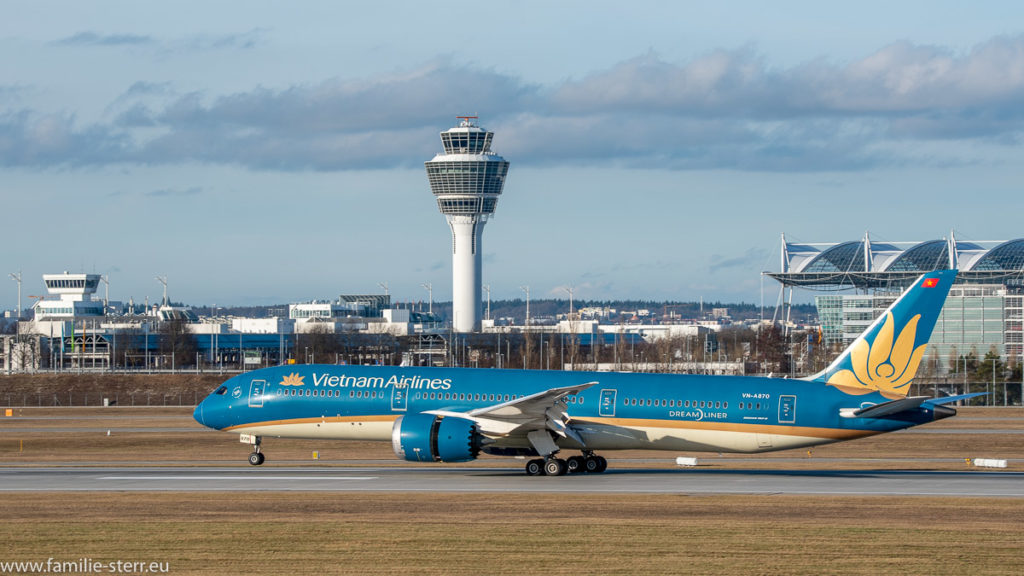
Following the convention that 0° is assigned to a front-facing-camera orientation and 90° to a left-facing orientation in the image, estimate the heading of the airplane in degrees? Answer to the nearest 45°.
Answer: approximately 90°
